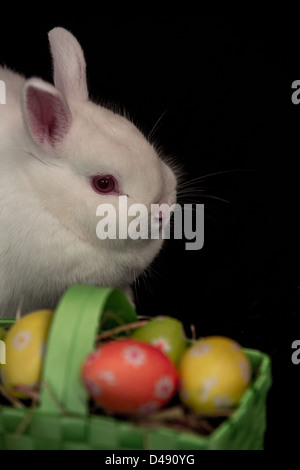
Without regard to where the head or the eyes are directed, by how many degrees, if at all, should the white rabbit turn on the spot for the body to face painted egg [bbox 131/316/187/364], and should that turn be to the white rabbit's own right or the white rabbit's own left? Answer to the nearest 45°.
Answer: approximately 45° to the white rabbit's own right

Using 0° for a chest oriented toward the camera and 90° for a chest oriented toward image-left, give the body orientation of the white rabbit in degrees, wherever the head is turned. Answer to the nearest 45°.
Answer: approximately 270°

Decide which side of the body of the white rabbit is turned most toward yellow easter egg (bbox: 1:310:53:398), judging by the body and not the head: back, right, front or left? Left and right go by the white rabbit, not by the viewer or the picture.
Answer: right

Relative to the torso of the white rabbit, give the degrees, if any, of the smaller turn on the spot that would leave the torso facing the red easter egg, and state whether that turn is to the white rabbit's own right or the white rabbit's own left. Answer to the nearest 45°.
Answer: approximately 90° to the white rabbit's own right

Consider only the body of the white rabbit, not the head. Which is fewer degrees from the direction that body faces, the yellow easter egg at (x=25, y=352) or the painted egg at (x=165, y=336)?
the painted egg

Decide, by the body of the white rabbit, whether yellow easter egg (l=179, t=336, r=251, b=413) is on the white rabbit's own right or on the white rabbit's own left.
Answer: on the white rabbit's own right
